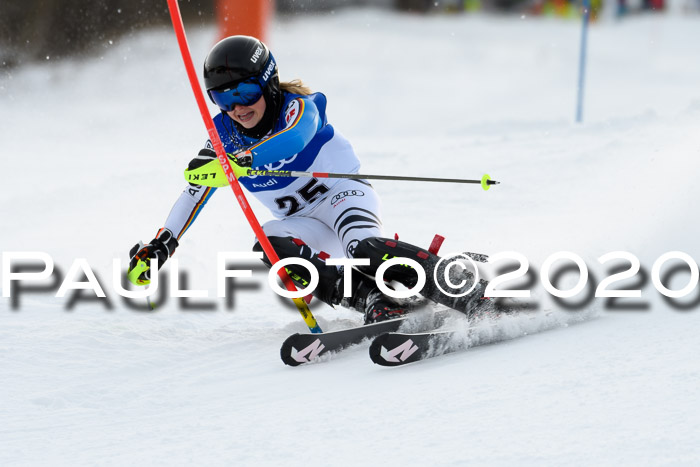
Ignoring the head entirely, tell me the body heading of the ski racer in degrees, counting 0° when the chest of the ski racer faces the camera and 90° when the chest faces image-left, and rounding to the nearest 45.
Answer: approximately 45°
